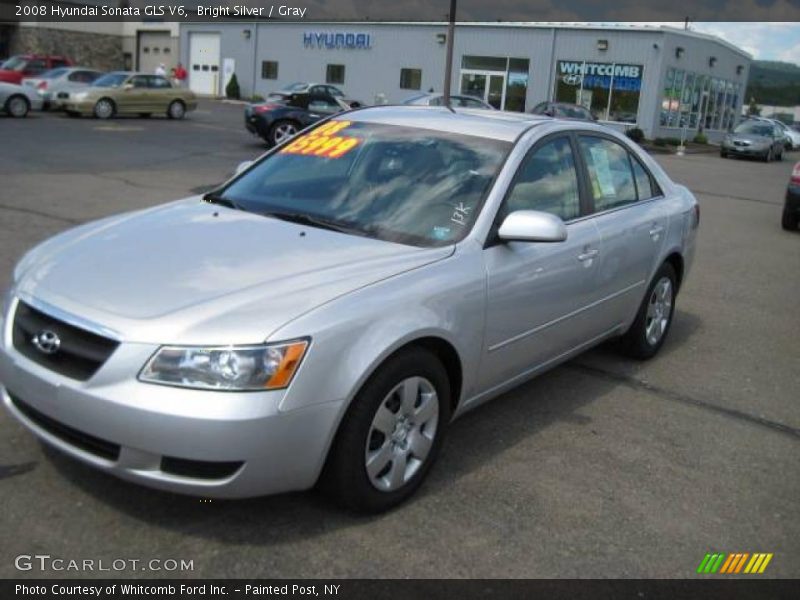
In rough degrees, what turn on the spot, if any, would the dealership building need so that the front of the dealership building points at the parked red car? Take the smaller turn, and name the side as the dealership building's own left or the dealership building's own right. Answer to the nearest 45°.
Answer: approximately 45° to the dealership building's own right

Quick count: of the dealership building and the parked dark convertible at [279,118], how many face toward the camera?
1

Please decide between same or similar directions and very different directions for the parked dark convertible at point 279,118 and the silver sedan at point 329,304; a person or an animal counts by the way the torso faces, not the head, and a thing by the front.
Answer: very different directions

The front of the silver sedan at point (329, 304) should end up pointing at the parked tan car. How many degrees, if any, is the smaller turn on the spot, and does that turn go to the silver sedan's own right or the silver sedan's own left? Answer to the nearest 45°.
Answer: approximately 135° to the silver sedan's own right

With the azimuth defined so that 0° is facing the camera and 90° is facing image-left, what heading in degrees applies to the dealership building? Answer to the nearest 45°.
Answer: approximately 0°

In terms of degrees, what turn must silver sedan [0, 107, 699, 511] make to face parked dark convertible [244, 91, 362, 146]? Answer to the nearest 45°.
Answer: approximately 135° to its right

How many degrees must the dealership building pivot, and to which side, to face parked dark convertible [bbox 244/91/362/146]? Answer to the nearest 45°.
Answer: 0° — it already faces it

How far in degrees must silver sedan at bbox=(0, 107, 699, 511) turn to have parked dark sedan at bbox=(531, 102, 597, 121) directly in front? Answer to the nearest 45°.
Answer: approximately 135° to its right

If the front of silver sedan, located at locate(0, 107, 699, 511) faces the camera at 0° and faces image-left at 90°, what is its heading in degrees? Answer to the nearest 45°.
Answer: approximately 45°
